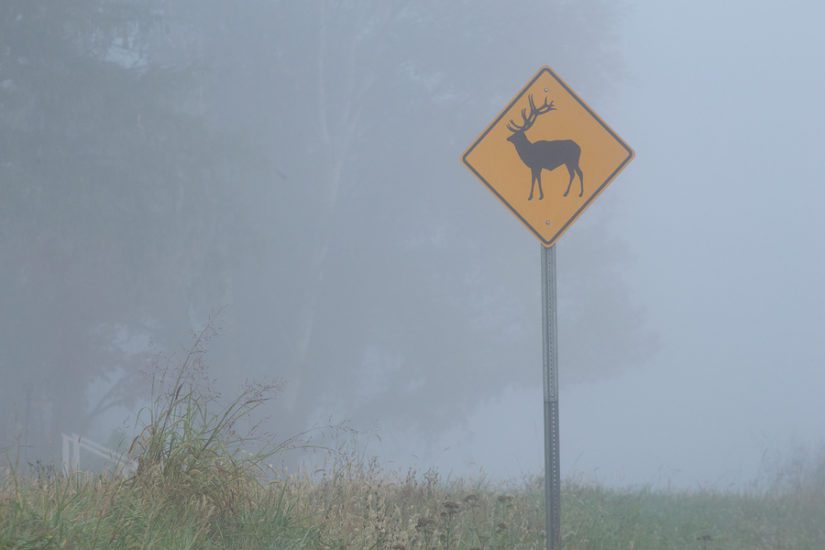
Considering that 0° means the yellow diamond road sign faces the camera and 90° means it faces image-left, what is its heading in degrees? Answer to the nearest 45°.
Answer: approximately 0°
